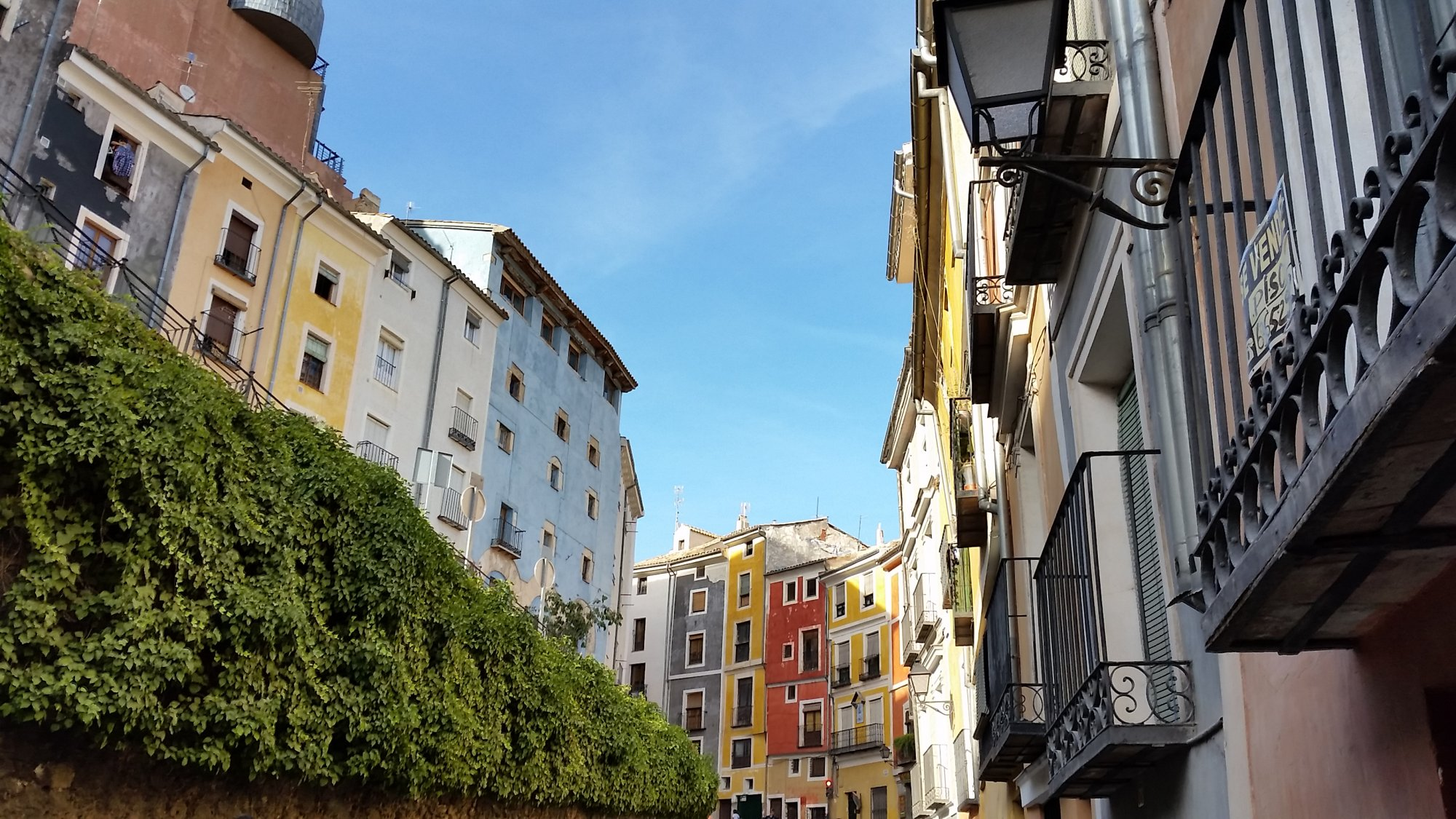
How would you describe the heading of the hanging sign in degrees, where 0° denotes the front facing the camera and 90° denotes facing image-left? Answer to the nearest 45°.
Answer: approximately 45°

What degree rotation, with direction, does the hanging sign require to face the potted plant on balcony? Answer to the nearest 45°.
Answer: approximately 135° to its right

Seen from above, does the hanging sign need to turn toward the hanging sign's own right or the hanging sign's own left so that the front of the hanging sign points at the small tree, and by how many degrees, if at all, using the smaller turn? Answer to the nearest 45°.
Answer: approximately 90° to the hanging sign's own right

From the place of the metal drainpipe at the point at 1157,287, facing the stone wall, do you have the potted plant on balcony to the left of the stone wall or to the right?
right

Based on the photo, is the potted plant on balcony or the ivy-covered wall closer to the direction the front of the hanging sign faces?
the ivy-covered wall
